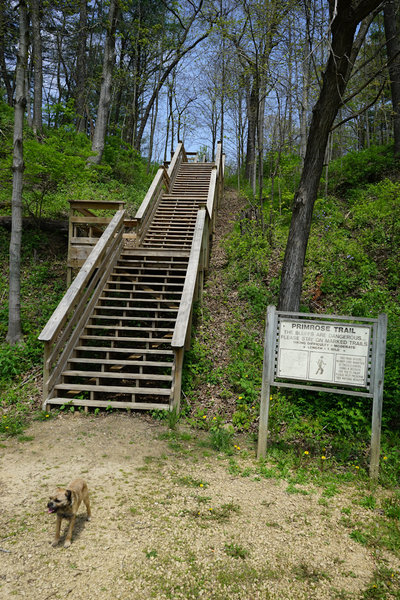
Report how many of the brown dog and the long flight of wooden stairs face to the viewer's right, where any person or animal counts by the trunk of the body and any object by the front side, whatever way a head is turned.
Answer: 0

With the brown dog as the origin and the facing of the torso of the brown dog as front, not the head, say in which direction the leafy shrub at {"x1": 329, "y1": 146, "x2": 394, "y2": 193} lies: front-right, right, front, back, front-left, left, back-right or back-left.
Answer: back

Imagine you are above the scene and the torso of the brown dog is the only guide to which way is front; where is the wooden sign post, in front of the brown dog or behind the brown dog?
behind

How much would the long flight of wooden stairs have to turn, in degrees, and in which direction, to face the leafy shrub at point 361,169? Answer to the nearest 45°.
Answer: approximately 135° to its left

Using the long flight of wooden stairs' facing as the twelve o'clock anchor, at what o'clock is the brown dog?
The brown dog is roughly at 12 o'clock from the long flight of wooden stairs.

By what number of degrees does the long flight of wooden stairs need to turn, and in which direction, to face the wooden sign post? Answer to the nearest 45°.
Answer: approximately 45° to its left

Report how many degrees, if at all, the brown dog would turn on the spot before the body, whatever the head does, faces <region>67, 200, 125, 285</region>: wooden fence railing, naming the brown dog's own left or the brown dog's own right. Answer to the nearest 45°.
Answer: approximately 135° to the brown dog's own right

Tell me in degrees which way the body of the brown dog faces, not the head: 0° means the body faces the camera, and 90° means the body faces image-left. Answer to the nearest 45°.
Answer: approximately 45°

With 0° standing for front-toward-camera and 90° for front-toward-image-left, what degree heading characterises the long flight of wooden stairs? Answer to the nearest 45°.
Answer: approximately 0°
